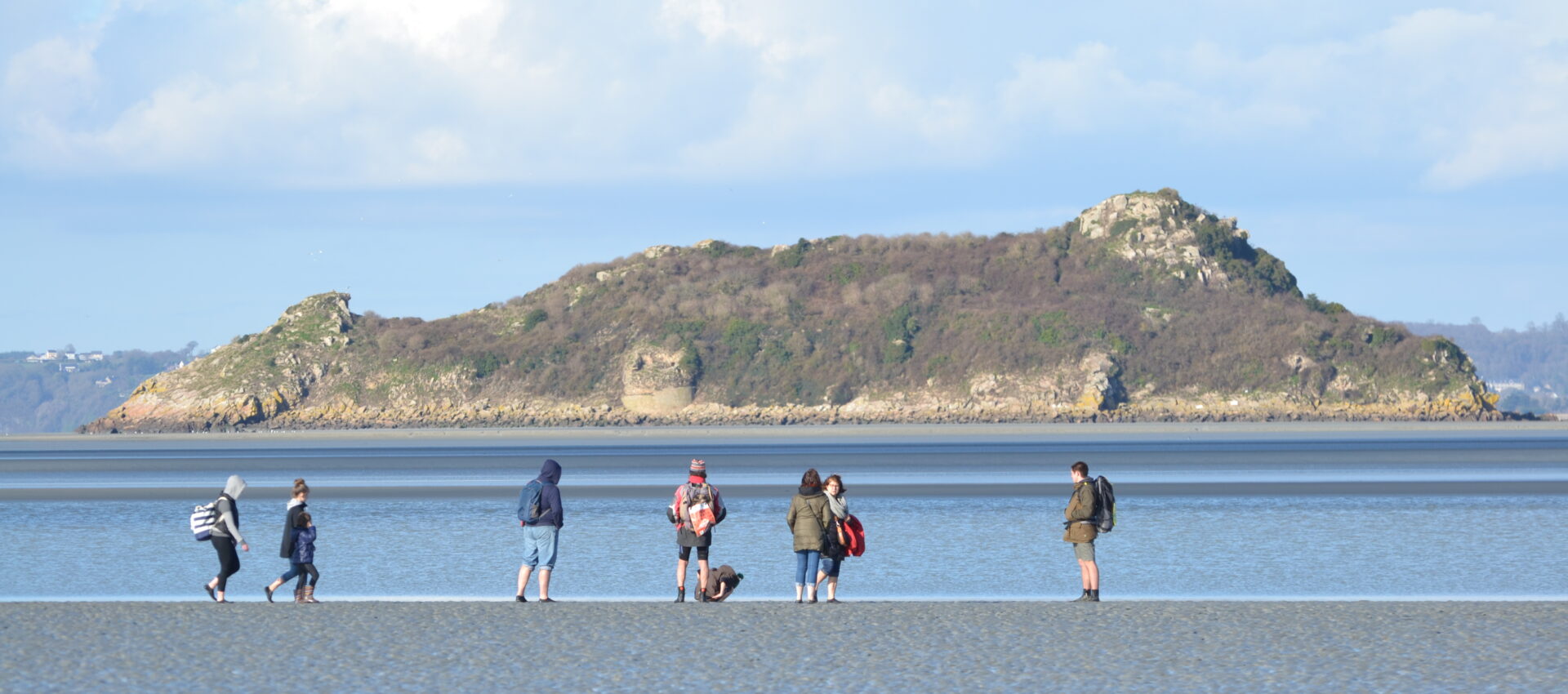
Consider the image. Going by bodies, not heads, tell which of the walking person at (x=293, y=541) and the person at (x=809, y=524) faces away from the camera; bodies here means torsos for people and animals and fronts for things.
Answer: the person at (x=809, y=524)

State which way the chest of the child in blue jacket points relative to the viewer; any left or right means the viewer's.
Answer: facing to the right of the viewer

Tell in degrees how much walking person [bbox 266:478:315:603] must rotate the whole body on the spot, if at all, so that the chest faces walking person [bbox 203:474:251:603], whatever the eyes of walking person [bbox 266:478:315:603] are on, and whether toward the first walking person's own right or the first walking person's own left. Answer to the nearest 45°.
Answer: approximately 180°

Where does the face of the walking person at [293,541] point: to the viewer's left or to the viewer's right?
to the viewer's right

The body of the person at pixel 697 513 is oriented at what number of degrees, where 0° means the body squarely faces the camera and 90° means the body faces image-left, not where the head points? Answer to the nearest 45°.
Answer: approximately 180°

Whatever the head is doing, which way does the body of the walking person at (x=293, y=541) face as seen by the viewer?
to the viewer's right

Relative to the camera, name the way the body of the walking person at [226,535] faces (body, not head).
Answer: to the viewer's right

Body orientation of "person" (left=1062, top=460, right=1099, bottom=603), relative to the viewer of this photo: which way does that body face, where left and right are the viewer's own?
facing to the left of the viewer

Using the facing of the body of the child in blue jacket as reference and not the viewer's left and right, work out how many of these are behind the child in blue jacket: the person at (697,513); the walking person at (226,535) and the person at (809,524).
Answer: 1

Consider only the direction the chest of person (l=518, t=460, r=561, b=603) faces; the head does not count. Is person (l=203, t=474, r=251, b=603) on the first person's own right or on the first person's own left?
on the first person's own left
